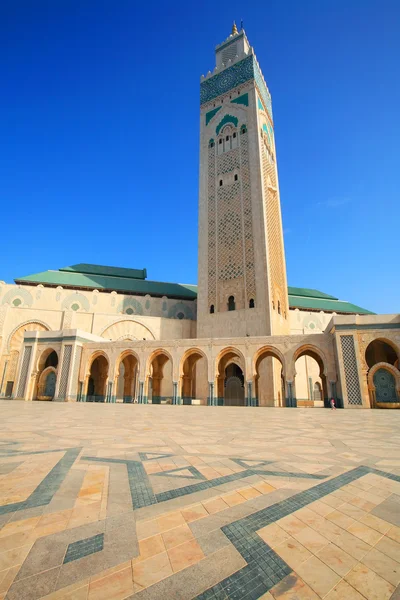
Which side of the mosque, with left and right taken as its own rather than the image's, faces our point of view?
front
